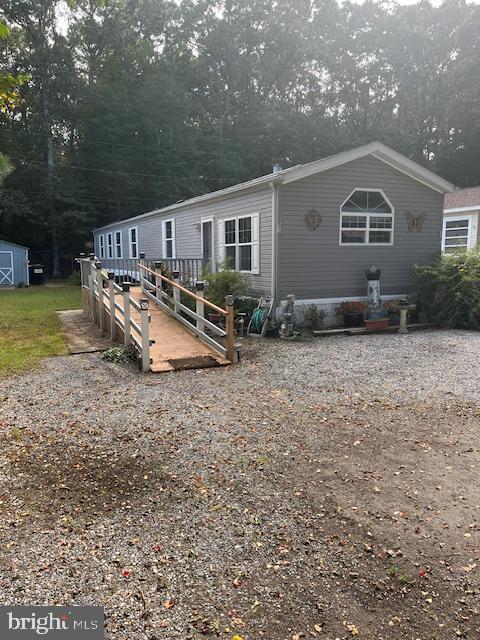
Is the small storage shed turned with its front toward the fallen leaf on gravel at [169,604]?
yes

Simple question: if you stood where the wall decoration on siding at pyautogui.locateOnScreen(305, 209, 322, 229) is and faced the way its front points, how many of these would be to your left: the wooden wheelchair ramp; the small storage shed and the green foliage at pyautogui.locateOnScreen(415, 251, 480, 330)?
1

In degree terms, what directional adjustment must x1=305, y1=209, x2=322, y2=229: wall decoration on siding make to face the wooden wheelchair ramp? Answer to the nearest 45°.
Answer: approximately 45° to its right

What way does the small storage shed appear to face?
toward the camera

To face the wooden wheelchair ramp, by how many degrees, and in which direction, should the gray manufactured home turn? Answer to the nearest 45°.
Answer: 0° — it already faces it

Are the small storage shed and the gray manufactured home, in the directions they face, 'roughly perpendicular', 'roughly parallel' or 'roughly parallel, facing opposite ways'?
roughly perpendicular

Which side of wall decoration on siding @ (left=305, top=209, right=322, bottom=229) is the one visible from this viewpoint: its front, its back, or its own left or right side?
front

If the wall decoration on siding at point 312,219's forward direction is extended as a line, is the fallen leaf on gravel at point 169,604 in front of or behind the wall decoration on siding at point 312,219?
in front

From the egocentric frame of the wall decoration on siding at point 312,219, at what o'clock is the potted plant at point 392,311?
The potted plant is roughly at 10 o'clock from the wall decoration on siding.

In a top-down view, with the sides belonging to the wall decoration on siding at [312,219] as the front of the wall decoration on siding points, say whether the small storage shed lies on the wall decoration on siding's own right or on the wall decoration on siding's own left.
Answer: on the wall decoration on siding's own right

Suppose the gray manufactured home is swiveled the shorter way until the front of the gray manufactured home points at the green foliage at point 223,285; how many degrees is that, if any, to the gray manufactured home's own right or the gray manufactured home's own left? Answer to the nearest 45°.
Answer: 0° — it already faces it

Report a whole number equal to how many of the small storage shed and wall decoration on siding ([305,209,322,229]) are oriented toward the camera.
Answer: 2

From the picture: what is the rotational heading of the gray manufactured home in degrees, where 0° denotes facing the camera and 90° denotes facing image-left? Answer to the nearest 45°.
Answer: approximately 45°
